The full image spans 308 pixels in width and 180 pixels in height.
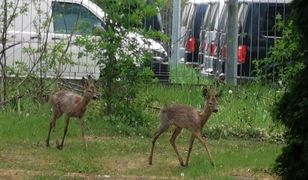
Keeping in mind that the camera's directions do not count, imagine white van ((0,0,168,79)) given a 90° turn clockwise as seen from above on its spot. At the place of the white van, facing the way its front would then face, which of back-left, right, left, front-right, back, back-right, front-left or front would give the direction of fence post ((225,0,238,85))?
left

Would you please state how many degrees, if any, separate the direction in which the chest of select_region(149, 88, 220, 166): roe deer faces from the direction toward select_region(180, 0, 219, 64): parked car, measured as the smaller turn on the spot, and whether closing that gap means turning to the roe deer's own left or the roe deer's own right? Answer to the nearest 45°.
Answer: approximately 90° to the roe deer's own left

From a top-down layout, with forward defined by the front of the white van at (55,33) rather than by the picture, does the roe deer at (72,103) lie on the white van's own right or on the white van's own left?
on the white van's own right

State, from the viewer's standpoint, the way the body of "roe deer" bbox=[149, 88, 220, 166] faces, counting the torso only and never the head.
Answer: to the viewer's right

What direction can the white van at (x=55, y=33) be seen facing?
to the viewer's right

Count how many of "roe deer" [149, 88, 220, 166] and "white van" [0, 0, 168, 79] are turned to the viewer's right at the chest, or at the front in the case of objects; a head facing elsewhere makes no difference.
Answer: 2

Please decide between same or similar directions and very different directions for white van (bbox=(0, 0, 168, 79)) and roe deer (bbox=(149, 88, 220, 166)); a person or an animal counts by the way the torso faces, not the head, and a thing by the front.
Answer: same or similar directions

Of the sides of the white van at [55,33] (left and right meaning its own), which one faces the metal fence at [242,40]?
front

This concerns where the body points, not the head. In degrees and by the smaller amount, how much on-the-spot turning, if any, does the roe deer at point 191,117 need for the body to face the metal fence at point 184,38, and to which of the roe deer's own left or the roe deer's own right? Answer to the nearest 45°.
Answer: approximately 90° to the roe deer's own left
